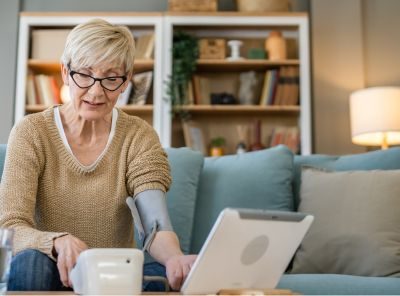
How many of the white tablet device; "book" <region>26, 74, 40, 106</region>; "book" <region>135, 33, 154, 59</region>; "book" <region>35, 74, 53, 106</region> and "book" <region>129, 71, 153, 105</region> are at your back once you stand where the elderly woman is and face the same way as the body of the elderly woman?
4

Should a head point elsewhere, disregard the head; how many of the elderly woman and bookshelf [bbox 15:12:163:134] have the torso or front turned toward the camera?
2

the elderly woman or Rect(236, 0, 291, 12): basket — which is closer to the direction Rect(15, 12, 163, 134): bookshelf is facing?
the elderly woman

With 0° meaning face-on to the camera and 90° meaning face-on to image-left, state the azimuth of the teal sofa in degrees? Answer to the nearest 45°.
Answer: approximately 0°

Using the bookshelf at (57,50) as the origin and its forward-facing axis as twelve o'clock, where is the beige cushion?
The beige cushion is roughly at 11 o'clock from the bookshelf.

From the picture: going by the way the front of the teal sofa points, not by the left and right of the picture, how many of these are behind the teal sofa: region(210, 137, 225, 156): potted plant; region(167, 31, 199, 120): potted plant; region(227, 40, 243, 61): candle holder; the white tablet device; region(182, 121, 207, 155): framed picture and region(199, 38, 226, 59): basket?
5

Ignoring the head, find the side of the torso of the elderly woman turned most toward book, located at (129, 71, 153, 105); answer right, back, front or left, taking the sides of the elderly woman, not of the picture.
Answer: back

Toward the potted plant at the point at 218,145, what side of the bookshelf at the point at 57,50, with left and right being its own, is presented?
left
